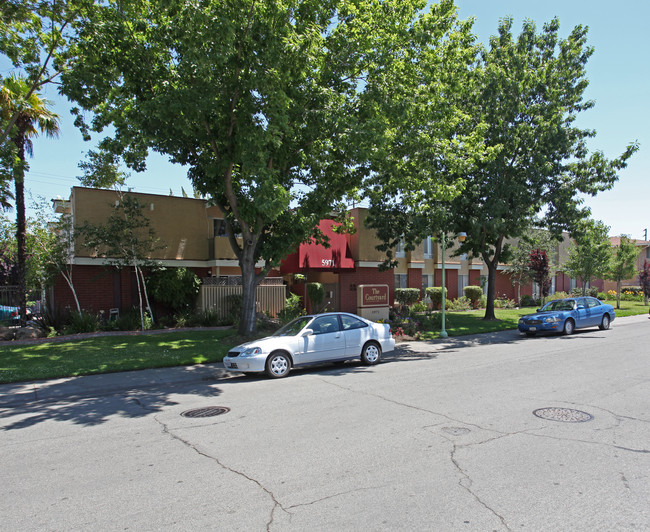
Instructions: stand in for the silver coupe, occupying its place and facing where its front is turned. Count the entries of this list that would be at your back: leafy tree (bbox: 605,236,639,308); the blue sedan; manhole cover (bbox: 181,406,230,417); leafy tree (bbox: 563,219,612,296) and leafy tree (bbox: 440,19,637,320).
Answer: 4

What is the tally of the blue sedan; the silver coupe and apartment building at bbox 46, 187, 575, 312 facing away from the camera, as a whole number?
0

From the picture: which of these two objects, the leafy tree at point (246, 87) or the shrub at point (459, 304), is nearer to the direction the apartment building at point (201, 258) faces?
the leafy tree

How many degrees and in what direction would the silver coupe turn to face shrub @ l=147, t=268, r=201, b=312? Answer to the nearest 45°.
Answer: approximately 90° to its right

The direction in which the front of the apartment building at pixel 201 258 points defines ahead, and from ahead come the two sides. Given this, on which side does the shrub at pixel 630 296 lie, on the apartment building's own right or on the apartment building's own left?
on the apartment building's own left

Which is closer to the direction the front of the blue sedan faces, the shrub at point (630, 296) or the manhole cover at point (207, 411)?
the manhole cover

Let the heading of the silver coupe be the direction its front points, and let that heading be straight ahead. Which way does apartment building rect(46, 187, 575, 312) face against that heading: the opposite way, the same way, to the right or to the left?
to the left

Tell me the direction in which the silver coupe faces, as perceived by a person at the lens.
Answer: facing the viewer and to the left of the viewer

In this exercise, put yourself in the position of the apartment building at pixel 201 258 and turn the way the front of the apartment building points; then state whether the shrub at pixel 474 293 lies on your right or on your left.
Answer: on your left

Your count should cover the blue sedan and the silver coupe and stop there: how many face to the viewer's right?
0

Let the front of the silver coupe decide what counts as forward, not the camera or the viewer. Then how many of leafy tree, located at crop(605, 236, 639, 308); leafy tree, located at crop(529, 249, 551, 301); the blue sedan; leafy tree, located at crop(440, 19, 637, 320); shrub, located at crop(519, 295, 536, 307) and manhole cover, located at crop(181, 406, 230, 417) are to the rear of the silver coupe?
5

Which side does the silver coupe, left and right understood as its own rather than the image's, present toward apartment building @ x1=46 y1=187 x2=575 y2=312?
right

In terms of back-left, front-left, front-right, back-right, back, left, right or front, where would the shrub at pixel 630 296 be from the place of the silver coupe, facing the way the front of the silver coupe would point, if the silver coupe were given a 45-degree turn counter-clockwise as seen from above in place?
back-left

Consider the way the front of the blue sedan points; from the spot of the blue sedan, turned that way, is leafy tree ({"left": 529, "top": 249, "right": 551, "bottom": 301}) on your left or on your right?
on your right

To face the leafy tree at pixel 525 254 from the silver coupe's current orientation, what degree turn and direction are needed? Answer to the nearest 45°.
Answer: approximately 180°

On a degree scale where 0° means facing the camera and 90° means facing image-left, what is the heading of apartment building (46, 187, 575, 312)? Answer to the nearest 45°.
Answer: approximately 315°

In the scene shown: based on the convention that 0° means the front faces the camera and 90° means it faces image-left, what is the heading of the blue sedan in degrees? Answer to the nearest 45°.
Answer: approximately 45°

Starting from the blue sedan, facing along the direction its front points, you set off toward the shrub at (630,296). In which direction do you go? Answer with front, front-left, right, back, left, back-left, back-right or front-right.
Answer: back-right
